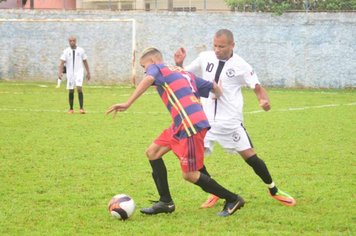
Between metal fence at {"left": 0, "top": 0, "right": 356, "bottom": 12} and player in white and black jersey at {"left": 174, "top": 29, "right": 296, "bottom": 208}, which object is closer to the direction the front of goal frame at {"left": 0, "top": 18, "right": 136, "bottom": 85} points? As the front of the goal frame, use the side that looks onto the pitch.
the player in white and black jersey

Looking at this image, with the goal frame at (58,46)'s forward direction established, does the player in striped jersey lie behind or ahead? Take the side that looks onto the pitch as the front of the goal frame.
ahead

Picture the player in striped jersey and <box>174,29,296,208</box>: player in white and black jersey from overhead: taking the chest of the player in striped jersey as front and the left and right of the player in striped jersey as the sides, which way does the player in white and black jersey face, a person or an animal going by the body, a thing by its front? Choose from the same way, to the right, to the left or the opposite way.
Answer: to the left

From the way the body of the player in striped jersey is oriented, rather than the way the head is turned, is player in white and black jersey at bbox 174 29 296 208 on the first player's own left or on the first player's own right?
on the first player's own right

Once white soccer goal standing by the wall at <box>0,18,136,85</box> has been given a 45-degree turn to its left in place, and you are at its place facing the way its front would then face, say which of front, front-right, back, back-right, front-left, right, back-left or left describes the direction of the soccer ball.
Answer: front-right

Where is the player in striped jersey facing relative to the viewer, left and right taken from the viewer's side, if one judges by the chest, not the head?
facing away from the viewer and to the left of the viewer

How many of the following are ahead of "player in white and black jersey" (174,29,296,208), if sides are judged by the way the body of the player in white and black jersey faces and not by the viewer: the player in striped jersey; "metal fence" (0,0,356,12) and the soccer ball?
2

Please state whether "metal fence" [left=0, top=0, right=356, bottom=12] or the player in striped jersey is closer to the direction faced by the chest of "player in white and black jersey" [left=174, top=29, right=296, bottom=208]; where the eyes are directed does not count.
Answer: the player in striped jersey

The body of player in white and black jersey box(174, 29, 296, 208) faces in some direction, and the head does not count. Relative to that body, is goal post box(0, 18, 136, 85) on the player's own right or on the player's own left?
on the player's own right

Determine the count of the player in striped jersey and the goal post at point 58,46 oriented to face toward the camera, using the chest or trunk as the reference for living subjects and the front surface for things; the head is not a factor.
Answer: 1

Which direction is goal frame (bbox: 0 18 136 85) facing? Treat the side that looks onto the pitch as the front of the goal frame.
toward the camera

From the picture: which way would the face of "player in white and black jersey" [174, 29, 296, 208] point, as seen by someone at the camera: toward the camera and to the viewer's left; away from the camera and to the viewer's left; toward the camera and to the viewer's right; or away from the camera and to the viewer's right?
toward the camera and to the viewer's left

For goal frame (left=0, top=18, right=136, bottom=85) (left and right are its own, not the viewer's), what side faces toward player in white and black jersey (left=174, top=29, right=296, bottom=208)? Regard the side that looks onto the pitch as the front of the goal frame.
front

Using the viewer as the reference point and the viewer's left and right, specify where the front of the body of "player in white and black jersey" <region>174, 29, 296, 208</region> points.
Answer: facing the viewer and to the left of the viewer
